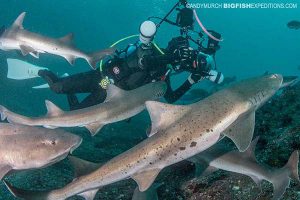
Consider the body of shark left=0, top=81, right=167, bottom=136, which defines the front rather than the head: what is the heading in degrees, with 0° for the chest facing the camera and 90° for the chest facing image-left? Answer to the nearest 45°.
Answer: approximately 270°

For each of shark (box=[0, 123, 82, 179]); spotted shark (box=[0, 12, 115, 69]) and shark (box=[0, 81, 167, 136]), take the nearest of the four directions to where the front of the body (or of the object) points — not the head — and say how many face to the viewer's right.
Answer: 2

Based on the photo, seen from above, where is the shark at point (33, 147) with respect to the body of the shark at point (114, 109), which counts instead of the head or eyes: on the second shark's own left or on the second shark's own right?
on the second shark's own right

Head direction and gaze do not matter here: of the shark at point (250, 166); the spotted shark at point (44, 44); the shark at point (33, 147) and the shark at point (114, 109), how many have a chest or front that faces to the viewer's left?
2
